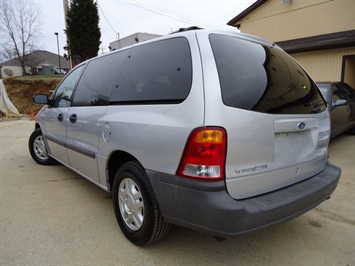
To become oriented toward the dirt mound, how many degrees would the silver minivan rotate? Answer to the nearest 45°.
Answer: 0° — it already faces it

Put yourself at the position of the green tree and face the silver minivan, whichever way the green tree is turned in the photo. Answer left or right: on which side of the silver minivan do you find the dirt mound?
right

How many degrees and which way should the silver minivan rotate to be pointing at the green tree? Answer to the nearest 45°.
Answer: approximately 45° to its right

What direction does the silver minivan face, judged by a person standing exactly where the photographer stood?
facing away from the viewer and to the left of the viewer
